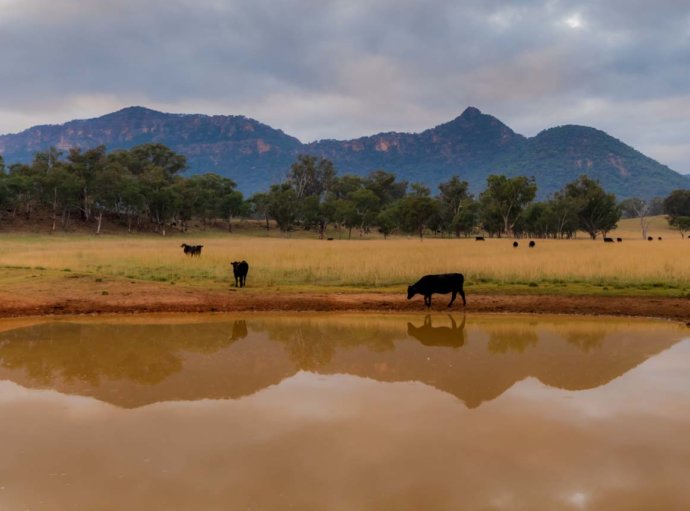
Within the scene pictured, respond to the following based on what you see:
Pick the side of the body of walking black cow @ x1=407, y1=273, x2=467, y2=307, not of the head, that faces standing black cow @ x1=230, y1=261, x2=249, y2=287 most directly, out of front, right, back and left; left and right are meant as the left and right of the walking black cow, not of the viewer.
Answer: front

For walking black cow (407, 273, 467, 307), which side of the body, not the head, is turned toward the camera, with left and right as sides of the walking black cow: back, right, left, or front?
left
